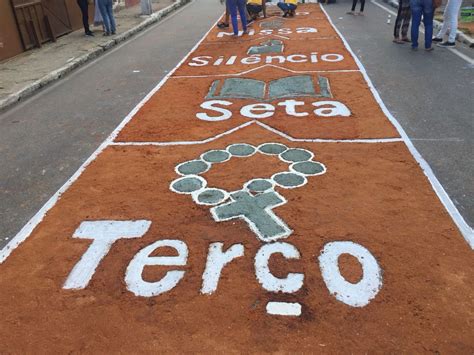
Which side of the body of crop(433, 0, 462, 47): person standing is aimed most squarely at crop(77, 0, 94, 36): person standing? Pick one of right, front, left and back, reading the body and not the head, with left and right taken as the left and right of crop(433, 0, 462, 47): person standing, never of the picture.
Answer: front

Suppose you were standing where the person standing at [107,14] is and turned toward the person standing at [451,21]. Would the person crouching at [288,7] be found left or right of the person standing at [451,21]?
left

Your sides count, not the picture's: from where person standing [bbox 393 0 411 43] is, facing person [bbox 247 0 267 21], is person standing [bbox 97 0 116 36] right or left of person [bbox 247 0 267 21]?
left

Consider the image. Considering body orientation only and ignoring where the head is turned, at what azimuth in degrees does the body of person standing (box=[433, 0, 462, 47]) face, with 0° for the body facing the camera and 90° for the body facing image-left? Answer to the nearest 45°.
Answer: approximately 90°

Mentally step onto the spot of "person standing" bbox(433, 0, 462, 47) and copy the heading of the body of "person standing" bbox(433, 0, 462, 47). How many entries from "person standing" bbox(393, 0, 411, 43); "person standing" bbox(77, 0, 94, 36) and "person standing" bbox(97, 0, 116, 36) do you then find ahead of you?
3

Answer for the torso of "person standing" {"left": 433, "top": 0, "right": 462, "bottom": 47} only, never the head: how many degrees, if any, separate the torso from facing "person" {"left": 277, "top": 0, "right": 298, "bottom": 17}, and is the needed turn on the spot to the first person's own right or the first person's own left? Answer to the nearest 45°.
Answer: approximately 45° to the first person's own right

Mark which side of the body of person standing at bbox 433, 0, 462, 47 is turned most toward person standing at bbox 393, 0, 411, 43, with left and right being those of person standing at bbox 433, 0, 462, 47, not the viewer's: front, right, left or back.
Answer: front

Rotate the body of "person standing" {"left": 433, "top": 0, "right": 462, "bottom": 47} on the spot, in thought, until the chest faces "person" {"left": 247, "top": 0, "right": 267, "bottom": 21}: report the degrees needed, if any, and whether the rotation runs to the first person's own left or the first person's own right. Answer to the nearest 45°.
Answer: approximately 45° to the first person's own right

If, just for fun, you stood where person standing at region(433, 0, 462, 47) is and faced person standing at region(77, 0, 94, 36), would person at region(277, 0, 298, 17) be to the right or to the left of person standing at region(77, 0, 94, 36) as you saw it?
right

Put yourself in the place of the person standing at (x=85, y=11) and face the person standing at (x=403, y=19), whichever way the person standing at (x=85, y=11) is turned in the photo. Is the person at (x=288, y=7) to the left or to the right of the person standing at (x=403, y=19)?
left
